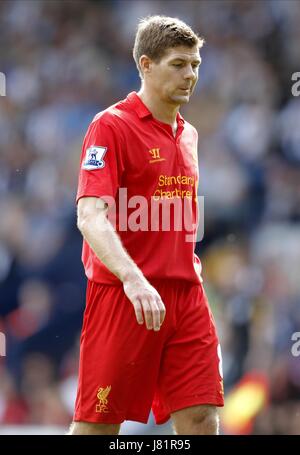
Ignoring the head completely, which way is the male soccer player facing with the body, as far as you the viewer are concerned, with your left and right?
facing the viewer and to the right of the viewer

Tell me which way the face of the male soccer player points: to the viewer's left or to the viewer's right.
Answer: to the viewer's right
